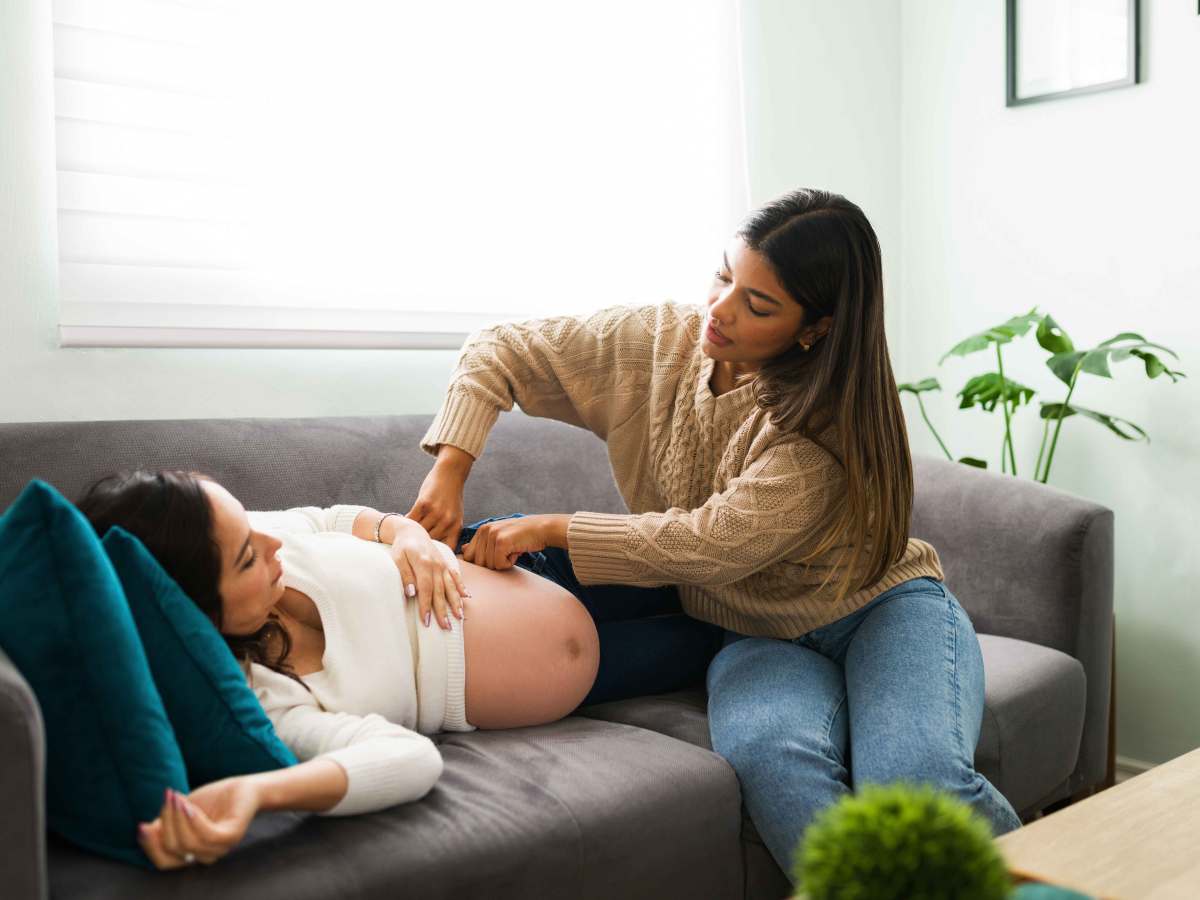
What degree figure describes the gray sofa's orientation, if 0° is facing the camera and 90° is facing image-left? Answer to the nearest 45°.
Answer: approximately 0°

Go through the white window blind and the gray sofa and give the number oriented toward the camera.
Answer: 2

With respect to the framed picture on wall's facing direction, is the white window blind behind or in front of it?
in front

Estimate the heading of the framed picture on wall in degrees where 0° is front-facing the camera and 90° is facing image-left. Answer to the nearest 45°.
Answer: approximately 45°

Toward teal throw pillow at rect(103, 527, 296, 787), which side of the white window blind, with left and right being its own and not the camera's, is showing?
front

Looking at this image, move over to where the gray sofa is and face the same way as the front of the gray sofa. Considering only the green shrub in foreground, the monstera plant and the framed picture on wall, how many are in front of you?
1

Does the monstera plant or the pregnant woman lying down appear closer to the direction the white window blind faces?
the pregnant woman lying down

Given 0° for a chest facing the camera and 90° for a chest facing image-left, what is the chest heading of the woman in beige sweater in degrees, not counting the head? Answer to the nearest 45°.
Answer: approximately 45°
